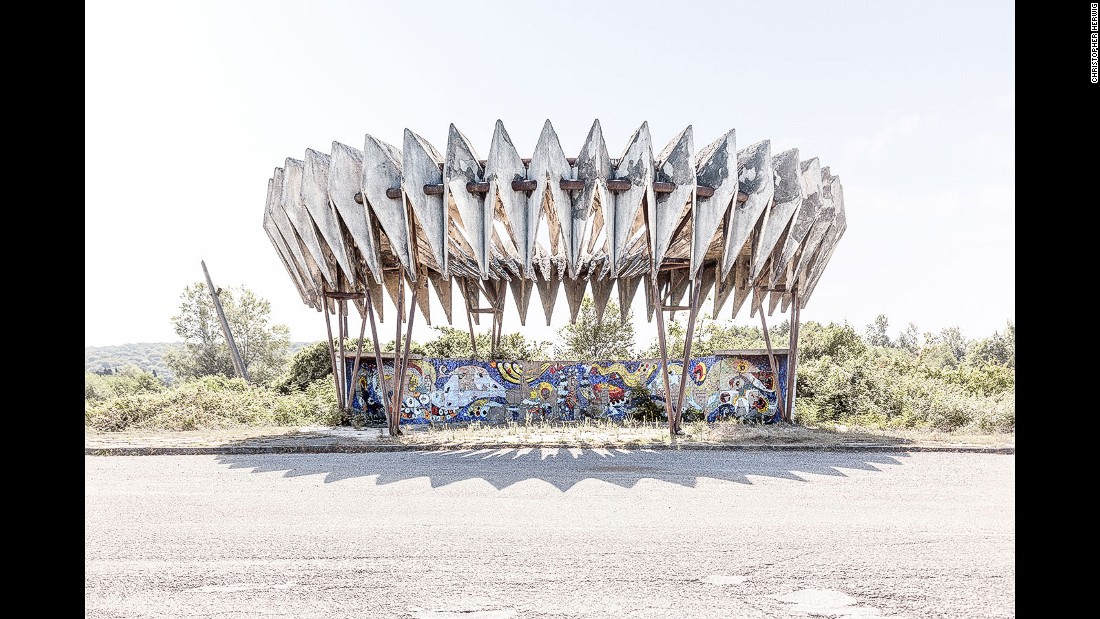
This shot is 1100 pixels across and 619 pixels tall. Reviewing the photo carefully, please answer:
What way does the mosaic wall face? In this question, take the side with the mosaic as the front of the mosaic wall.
toward the camera

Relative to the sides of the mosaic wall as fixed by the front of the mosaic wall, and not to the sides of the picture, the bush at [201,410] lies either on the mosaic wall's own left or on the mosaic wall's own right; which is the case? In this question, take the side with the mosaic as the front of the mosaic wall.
on the mosaic wall's own right

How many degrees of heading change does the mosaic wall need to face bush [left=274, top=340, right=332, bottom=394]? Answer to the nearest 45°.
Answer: approximately 135° to its right

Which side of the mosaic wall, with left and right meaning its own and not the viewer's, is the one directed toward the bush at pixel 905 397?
left

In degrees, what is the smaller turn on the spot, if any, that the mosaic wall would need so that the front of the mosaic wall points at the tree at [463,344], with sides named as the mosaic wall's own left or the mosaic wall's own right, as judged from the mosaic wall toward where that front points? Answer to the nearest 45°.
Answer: approximately 180°
